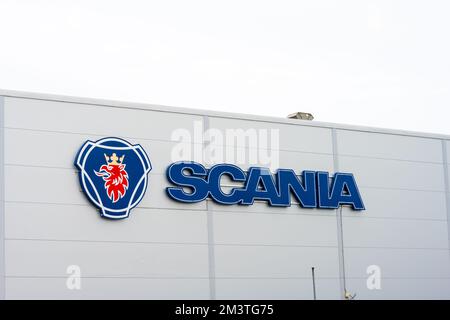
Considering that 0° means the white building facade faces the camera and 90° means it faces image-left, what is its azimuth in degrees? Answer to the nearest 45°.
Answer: approximately 315°
